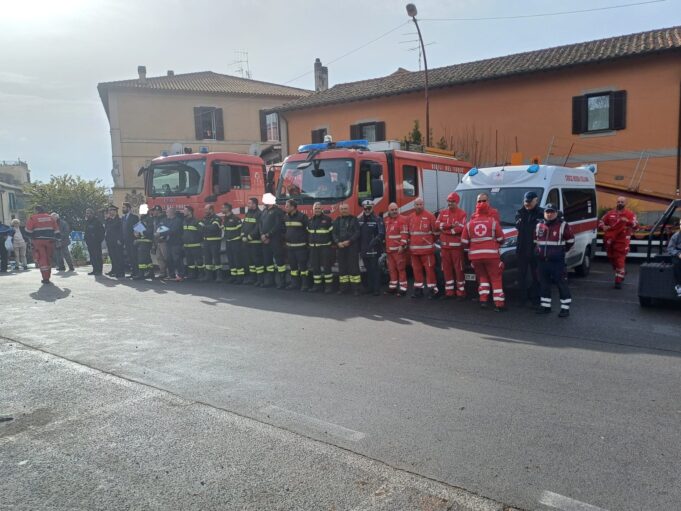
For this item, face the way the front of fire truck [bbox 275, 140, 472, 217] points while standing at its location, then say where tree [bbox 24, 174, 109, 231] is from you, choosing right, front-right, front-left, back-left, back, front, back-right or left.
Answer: right

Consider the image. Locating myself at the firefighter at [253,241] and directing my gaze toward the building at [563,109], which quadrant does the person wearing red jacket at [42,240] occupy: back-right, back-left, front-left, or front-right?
back-left

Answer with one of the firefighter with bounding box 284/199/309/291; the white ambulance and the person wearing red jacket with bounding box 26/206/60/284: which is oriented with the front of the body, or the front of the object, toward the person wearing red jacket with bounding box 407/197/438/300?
the white ambulance

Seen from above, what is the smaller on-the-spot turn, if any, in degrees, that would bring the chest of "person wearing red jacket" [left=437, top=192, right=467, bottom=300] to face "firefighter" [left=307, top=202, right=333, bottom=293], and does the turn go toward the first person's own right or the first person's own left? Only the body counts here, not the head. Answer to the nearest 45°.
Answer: approximately 45° to the first person's own right

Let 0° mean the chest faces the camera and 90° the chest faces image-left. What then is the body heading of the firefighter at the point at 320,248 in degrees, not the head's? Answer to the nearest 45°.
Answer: approximately 0°

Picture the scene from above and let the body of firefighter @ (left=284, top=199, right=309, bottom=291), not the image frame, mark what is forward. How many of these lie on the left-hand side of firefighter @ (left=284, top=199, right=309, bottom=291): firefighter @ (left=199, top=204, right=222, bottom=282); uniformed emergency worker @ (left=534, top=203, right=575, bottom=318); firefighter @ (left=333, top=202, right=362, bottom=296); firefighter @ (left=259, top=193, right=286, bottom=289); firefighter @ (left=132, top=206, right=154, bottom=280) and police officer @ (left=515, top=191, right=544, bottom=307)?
3
